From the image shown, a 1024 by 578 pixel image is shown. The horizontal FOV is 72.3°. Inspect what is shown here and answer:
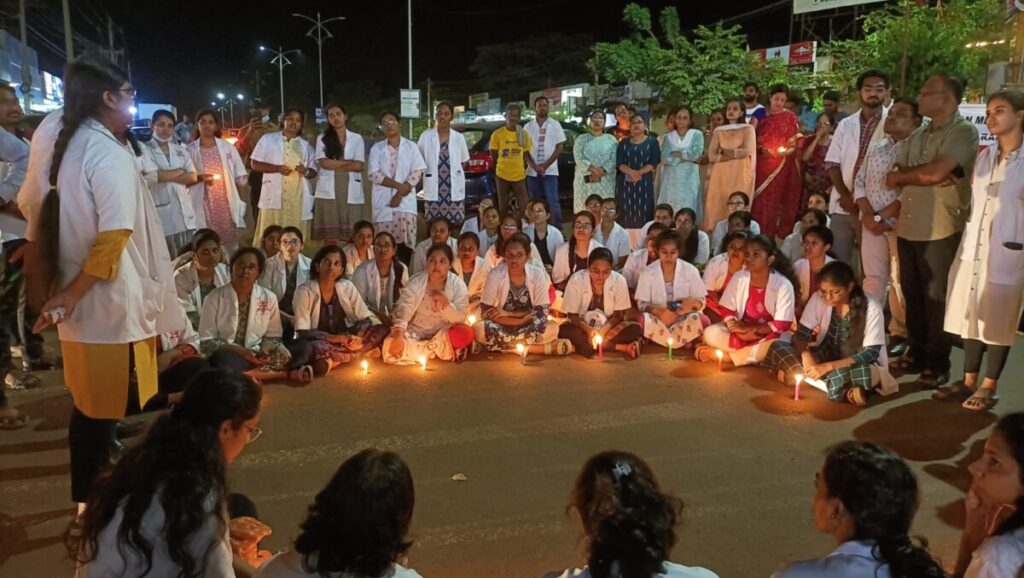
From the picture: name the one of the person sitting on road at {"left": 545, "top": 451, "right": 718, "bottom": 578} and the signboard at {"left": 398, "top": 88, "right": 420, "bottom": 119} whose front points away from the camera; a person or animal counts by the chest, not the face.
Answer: the person sitting on road

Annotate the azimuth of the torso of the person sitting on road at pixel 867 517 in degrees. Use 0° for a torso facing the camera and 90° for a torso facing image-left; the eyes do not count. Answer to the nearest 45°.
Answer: approximately 135°

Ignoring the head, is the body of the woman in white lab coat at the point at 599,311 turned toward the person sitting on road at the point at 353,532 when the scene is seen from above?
yes

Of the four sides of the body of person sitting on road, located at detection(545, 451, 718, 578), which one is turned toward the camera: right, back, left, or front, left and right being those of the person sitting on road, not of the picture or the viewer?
back

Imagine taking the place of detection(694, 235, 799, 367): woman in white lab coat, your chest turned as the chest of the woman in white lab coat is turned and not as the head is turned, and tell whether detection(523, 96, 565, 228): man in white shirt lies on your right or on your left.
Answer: on your right

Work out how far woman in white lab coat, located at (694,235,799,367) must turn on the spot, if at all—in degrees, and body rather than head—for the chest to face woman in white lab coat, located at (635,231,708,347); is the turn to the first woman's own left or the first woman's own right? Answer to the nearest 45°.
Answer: approximately 90° to the first woman's own right

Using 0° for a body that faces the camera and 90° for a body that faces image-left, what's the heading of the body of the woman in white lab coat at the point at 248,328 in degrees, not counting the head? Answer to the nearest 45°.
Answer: approximately 315°

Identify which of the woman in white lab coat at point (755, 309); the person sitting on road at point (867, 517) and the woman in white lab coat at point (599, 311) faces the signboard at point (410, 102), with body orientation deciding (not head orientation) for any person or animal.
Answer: the person sitting on road
